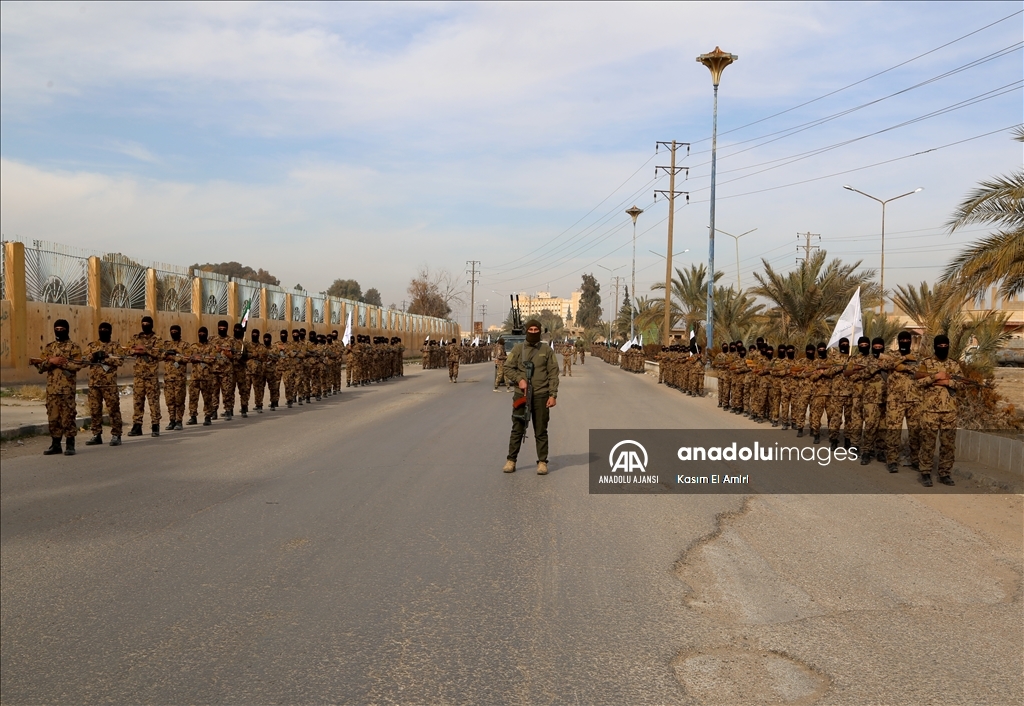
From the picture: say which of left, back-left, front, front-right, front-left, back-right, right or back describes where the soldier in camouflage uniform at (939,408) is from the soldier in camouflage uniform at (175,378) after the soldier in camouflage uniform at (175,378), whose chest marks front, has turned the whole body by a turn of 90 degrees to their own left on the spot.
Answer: front-right

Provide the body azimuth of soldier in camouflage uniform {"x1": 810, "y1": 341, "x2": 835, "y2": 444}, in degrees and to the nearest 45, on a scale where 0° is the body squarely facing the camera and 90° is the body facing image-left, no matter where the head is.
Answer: approximately 45°

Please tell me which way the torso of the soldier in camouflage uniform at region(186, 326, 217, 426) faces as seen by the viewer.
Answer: toward the camera

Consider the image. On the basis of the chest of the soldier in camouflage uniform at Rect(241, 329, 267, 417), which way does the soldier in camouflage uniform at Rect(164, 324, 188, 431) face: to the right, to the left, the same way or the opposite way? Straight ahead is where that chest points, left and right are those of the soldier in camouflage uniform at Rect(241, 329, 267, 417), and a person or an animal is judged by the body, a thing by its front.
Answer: the same way

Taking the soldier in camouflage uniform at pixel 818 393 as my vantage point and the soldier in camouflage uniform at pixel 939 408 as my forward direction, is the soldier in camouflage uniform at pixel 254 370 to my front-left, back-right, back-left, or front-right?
back-right

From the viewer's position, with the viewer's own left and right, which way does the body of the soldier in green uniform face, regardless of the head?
facing the viewer

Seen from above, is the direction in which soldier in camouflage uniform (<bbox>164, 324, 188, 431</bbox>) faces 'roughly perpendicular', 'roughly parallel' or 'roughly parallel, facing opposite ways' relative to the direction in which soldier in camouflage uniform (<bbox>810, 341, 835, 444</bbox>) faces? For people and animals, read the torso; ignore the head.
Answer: roughly perpendicular

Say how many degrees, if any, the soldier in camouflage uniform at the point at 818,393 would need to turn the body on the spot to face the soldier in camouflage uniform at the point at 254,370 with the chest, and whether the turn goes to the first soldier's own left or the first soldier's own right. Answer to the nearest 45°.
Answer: approximately 45° to the first soldier's own right

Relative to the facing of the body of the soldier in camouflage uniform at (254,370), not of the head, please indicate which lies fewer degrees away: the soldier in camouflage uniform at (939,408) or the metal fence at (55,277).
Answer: the soldier in camouflage uniform

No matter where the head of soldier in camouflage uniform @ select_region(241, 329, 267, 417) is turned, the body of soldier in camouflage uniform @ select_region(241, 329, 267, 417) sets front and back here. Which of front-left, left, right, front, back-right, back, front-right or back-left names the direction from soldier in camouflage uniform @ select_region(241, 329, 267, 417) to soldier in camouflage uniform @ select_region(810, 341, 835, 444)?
front-left

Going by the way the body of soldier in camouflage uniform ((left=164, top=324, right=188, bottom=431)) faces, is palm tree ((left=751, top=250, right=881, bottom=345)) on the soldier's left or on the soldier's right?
on the soldier's left

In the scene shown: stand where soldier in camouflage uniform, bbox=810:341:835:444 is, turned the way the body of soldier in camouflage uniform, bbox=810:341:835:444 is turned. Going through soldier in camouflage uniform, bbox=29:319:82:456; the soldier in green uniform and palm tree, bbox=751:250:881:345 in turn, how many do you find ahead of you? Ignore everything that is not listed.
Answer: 2

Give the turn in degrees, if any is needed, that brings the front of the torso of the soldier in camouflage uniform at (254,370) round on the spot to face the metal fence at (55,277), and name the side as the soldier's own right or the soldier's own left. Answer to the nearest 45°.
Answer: approximately 135° to the soldier's own right

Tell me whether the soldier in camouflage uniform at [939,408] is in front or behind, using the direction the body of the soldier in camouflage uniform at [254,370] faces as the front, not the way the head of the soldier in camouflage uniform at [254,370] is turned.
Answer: in front
